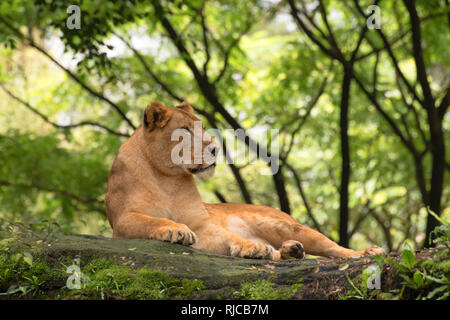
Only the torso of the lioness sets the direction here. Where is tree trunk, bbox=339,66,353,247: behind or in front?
behind

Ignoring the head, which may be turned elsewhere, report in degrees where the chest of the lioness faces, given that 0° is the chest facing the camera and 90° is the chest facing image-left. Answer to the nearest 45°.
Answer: approximately 45°
